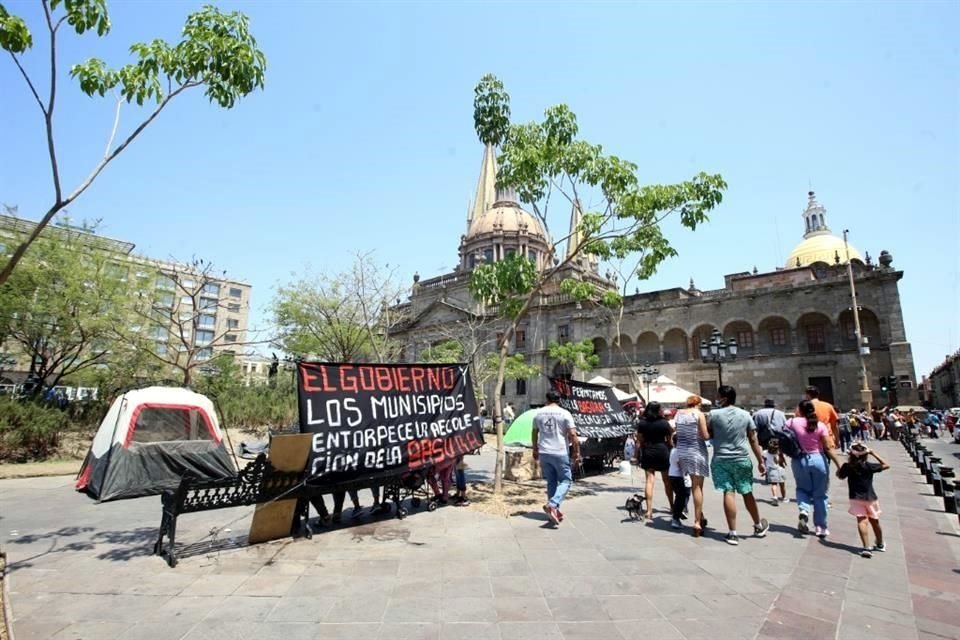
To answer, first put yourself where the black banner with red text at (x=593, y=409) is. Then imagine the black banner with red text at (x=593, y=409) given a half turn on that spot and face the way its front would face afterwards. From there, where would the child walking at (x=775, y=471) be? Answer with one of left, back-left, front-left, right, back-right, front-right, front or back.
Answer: back-right

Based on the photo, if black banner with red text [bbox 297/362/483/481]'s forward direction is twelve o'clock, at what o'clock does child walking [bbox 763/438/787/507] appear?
The child walking is roughly at 9 o'clock from the black banner with red text.

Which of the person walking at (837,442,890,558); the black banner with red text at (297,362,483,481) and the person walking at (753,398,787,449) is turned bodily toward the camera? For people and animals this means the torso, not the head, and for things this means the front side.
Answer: the black banner with red text

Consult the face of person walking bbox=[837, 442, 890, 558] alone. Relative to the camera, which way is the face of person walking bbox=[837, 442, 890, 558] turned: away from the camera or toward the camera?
away from the camera

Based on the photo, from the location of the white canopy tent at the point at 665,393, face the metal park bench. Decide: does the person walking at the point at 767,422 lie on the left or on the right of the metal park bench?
left

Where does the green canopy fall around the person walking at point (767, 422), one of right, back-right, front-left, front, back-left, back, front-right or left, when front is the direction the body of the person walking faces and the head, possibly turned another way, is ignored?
left

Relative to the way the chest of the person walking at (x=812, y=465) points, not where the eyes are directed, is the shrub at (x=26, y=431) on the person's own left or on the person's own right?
on the person's own left

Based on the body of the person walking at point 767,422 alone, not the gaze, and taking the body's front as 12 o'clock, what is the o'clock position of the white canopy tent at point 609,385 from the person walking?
The white canopy tent is roughly at 11 o'clock from the person walking.

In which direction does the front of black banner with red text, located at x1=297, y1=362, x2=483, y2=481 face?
toward the camera

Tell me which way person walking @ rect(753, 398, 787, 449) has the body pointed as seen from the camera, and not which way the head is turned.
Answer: away from the camera

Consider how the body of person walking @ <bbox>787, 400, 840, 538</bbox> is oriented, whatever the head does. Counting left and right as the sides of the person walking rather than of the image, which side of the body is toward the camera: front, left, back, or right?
back

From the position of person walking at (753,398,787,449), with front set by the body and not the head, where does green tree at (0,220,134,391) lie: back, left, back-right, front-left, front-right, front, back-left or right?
left

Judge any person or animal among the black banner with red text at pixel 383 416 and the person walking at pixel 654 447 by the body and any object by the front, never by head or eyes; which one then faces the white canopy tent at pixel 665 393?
the person walking

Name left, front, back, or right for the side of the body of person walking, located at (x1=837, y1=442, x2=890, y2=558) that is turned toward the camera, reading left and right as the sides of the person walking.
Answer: back

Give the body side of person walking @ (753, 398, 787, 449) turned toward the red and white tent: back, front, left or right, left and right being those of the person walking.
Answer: left

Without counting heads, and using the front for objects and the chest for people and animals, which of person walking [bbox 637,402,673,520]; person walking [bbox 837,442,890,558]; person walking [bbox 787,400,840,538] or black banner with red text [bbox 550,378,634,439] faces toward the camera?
the black banner with red text

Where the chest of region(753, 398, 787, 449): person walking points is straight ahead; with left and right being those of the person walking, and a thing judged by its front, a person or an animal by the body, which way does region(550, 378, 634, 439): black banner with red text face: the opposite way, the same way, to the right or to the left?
the opposite way

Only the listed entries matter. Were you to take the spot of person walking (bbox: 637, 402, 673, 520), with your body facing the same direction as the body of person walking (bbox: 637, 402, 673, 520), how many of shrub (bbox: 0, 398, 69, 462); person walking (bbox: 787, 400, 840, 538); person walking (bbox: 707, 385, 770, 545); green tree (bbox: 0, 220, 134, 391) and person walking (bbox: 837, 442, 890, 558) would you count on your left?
2

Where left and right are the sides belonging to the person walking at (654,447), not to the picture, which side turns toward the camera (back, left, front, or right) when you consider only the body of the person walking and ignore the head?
back
